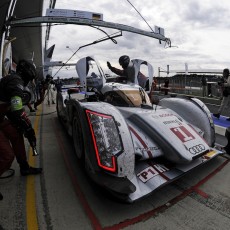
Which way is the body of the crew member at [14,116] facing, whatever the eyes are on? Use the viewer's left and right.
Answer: facing to the right of the viewer

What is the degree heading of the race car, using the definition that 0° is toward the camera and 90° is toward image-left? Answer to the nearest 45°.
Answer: approximately 315°

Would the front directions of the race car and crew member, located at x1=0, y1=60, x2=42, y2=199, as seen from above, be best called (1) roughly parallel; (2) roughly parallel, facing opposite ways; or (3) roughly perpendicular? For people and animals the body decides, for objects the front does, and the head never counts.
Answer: roughly perpendicular

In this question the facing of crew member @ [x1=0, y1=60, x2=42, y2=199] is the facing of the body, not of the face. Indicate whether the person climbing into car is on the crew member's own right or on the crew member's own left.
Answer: on the crew member's own left
